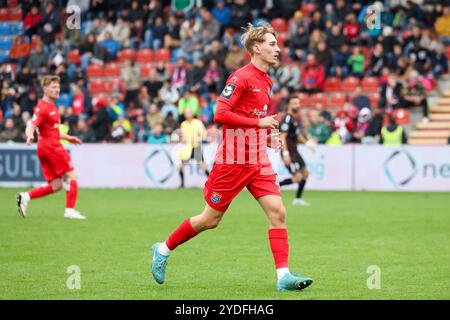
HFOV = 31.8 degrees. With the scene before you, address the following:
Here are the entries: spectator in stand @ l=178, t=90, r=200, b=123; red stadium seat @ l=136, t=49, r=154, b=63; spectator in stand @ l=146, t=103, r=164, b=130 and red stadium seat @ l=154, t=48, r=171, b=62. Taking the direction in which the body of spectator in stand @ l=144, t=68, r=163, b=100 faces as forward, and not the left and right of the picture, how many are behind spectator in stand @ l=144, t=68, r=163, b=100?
2

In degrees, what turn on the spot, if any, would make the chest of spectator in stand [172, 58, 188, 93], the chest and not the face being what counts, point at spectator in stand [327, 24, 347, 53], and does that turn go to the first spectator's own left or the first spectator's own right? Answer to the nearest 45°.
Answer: approximately 90° to the first spectator's own left

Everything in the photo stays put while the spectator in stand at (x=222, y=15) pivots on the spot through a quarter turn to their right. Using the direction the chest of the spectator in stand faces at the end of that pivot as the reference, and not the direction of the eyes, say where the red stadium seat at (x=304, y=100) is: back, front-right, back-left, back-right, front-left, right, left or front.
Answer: back-left

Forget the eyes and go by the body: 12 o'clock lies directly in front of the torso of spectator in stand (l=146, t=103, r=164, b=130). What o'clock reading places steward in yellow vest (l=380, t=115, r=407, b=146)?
steward in yellow vest (l=380, t=115, r=407, b=146) is roughly at 10 o'clock from spectator in stand (l=146, t=103, r=164, b=130).

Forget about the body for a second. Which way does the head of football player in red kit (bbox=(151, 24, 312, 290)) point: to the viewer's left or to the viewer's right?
to the viewer's right

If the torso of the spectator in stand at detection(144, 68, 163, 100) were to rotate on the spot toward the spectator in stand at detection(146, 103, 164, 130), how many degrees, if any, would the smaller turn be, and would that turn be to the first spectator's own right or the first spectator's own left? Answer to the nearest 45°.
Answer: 0° — they already face them

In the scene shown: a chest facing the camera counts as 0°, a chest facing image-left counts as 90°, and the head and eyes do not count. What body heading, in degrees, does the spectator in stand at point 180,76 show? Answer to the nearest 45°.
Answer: approximately 0°

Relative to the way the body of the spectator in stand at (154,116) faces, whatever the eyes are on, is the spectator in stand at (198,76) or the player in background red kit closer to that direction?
the player in background red kit

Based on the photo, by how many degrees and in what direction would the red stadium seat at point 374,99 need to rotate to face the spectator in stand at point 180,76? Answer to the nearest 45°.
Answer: approximately 90° to its right

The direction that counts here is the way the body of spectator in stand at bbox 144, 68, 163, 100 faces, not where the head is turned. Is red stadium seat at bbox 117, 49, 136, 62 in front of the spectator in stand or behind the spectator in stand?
behind
